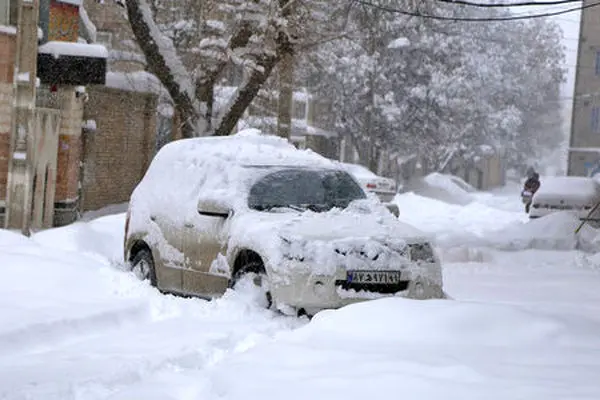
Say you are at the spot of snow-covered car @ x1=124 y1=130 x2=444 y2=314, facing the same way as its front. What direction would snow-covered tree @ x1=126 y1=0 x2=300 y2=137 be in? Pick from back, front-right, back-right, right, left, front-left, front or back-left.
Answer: back-left

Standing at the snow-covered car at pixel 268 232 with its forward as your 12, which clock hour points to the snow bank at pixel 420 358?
The snow bank is roughly at 1 o'clock from the snow-covered car.

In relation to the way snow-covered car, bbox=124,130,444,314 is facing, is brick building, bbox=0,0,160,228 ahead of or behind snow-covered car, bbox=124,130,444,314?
behind

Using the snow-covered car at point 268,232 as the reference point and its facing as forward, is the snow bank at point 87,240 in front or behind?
behind

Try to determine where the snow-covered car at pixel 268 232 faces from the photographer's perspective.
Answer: facing the viewer and to the right of the viewer

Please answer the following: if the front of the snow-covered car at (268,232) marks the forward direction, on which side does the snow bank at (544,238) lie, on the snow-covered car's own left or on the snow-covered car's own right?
on the snow-covered car's own left

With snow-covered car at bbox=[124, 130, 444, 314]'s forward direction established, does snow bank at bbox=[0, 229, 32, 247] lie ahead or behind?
behind

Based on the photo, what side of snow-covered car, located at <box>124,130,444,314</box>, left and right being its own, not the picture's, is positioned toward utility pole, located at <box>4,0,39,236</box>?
back

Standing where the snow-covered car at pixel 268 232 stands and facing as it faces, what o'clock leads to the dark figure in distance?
The dark figure in distance is roughly at 8 o'clock from the snow-covered car.
